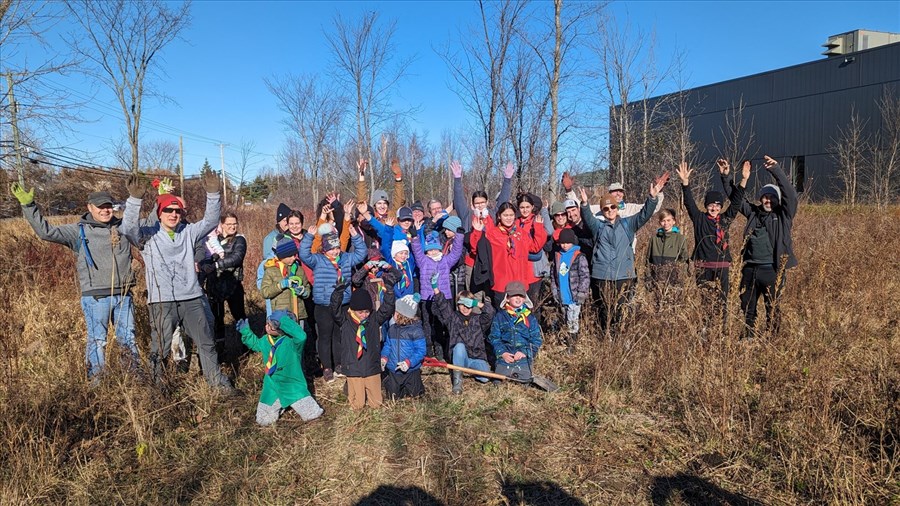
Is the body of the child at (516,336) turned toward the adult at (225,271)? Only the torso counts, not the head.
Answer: no

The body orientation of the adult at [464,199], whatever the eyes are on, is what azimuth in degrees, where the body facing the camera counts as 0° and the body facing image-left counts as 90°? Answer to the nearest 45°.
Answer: approximately 0°

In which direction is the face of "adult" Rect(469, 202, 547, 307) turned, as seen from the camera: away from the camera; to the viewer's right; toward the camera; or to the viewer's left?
toward the camera

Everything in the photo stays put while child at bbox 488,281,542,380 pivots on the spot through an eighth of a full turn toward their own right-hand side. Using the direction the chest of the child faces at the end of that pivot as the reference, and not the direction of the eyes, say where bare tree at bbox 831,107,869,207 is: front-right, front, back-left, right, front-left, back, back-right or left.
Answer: back

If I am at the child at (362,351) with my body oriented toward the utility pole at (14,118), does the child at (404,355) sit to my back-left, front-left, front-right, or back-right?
back-right

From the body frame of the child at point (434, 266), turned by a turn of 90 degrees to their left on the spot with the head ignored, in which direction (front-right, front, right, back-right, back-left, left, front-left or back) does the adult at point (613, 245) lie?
front

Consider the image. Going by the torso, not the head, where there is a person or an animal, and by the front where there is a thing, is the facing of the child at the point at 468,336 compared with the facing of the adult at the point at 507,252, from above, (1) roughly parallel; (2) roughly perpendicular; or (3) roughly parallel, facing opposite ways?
roughly parallel

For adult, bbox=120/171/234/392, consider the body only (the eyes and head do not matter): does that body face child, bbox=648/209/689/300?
no

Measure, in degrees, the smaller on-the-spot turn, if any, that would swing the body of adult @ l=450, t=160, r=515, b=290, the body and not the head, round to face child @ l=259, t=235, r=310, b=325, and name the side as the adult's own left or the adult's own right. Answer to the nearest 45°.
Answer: approximately 45° to the adult's own right

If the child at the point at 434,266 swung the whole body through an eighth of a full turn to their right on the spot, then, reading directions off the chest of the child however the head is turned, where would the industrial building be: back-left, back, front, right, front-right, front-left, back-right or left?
back

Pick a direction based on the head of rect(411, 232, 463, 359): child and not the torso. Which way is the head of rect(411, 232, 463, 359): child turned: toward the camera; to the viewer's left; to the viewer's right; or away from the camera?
toward the camera

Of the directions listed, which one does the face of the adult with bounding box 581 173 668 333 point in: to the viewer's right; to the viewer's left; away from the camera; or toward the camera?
toward the camera

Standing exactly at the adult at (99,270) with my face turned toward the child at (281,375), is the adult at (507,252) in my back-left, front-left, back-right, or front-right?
front-left

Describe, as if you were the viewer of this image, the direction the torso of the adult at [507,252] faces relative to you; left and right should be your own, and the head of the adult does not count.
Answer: facing the viewer

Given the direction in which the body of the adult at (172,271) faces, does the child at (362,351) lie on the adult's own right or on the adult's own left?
on the adult's own left

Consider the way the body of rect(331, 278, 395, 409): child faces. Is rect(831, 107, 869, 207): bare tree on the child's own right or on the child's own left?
on the child's own left

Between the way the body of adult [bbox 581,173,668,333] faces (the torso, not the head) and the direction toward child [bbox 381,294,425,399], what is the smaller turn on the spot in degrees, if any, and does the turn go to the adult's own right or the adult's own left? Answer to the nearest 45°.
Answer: approximately 45° to the adult's own right

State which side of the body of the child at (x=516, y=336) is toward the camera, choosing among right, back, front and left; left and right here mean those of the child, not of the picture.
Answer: front

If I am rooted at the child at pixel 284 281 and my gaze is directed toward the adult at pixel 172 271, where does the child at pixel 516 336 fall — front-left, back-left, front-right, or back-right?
back-left

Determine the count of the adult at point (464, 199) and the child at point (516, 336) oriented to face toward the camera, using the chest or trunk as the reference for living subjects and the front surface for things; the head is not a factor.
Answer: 2
